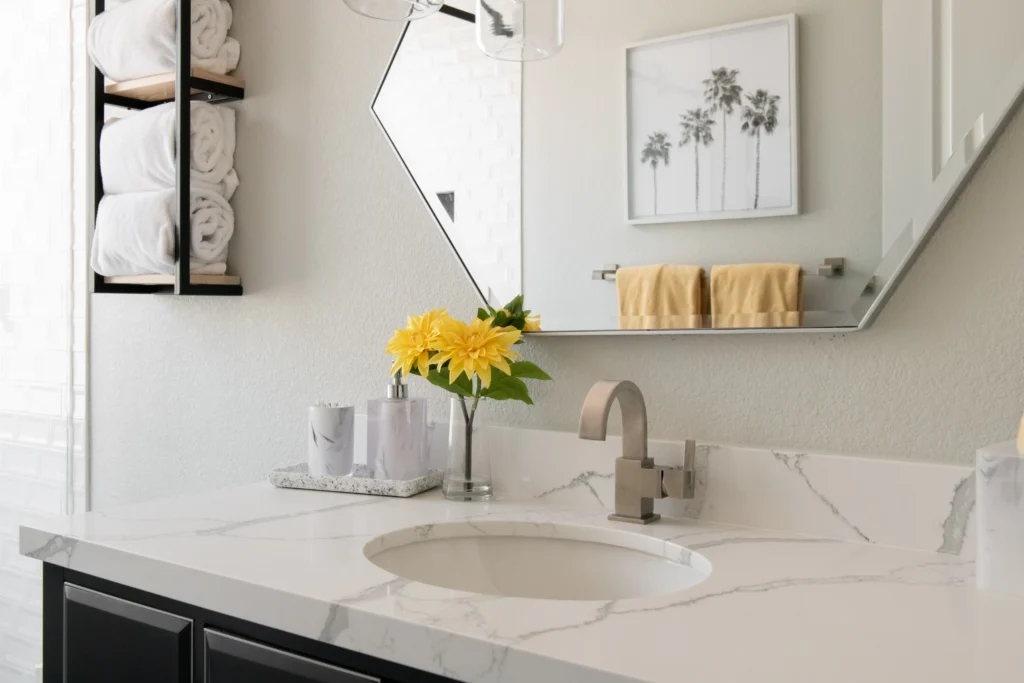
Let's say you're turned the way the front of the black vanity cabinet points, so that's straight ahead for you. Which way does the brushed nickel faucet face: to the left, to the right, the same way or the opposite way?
the same way

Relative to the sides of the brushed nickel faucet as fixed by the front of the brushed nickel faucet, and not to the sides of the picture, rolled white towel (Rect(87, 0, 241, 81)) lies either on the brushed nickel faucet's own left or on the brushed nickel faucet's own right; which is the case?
on the brushed nickel faucet's own right

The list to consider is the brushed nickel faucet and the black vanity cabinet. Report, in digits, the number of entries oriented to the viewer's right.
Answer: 0

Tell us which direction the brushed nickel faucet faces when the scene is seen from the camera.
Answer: facing the viewer and to the left of the viewer
